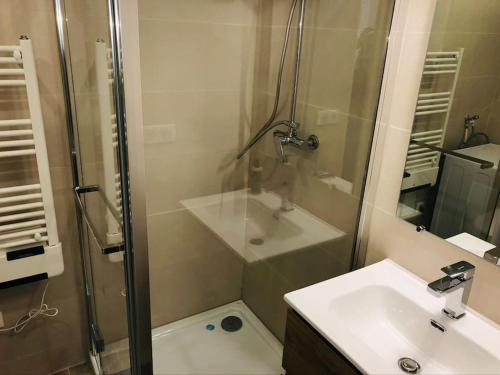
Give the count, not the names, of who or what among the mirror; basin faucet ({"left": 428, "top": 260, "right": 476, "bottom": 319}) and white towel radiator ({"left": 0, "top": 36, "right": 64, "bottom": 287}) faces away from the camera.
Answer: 0

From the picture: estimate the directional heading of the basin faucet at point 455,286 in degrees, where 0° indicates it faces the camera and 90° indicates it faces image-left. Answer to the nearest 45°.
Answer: approximately 45°

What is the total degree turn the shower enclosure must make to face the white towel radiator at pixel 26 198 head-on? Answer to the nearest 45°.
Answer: approximately 45° to its right

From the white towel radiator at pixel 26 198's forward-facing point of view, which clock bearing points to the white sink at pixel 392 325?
The white sink is roughly at 12 o'clock from the white towel radiator.

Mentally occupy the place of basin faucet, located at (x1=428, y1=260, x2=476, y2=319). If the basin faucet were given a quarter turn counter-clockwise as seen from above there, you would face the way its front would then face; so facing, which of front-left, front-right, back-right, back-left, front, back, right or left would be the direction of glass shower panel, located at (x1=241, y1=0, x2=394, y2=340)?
back

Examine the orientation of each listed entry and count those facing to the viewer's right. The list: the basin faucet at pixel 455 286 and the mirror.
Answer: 0

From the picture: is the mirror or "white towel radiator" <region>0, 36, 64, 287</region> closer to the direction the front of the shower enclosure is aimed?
the white towel radiator

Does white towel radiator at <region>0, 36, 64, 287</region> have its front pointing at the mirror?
yes

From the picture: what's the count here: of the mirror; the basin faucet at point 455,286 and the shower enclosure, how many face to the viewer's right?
0

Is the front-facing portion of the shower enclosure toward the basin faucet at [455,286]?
no

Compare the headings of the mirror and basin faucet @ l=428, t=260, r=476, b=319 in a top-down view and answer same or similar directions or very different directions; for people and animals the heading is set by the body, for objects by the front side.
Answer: same or similar directions

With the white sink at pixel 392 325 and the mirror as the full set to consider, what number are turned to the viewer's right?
0

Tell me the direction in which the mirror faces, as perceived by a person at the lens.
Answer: facing the viewer and to the left of the viewer
